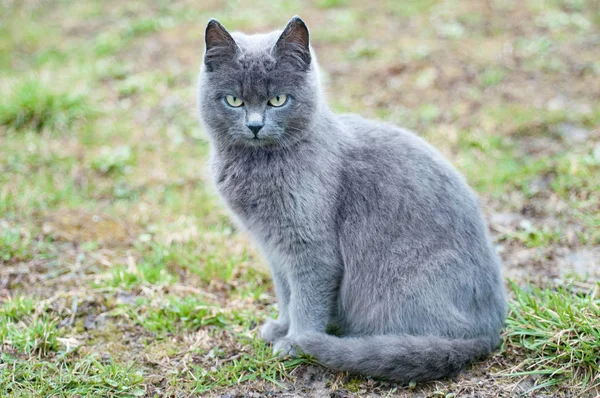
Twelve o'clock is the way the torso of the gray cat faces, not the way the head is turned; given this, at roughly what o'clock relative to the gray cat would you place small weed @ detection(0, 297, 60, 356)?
The small weed is roughly at 12 o'clock from the gray cat.

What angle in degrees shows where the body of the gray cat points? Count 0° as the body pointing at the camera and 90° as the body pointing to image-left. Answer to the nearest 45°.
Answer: approximately 90°

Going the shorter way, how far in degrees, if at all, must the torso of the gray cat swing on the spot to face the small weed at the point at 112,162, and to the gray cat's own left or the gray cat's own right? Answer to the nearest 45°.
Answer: approximately 45° to the gray cat's own right
